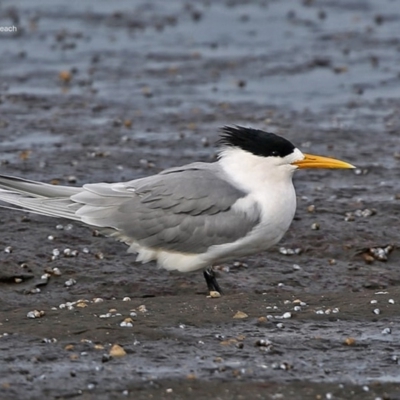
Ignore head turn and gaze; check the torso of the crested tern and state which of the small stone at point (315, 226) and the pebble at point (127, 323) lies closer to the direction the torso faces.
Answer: the small stone

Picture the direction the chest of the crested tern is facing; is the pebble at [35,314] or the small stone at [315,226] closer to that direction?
the small stone

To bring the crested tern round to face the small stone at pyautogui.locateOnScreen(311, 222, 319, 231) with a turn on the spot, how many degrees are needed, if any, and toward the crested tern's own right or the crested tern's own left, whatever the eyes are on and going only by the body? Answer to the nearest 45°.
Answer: approximately 45° to the crested tern's own left

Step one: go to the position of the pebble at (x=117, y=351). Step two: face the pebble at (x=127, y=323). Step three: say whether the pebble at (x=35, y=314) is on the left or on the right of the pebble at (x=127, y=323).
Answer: left

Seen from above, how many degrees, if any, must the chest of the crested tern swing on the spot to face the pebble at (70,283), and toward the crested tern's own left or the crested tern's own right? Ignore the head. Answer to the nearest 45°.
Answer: approximately 180°

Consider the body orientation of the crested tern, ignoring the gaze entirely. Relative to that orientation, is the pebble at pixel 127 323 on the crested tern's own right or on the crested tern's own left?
on the crested tern's own right

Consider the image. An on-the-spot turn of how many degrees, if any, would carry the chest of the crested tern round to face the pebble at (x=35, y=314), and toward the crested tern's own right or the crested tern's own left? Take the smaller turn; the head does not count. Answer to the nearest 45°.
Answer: approximately 135° to the crested tern's own right

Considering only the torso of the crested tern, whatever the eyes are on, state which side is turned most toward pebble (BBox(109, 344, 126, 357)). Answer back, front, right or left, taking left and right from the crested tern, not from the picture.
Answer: right

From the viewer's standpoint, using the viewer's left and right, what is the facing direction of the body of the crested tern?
facing to the right of the viewer
